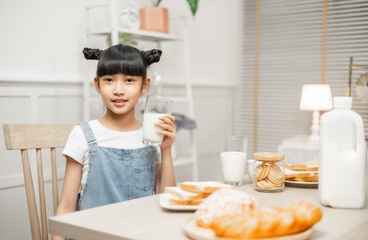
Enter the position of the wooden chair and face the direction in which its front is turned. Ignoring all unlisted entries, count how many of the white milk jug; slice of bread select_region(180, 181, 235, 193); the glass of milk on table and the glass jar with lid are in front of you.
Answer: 4

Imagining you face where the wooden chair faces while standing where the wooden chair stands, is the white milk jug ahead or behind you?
ahead

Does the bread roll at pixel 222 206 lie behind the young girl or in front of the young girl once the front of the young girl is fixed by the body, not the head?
in front

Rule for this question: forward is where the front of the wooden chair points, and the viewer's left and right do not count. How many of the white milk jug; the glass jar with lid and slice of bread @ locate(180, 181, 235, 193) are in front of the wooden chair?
3

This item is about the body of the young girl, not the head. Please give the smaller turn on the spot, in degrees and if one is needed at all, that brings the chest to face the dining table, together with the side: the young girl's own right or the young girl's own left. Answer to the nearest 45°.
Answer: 0° — they already face it

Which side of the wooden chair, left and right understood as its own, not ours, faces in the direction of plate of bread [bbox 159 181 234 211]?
front

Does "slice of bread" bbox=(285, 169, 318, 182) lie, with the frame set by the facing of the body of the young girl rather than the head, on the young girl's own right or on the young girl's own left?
on the young girl's own left

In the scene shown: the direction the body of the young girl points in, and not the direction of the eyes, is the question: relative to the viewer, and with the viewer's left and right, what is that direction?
facing the viewer

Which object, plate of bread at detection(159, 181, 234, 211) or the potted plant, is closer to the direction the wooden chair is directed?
the plate of bread

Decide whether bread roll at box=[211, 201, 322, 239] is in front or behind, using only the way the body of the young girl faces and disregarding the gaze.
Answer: in front

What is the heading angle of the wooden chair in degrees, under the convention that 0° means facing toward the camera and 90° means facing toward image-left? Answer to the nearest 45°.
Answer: approximately 315°
